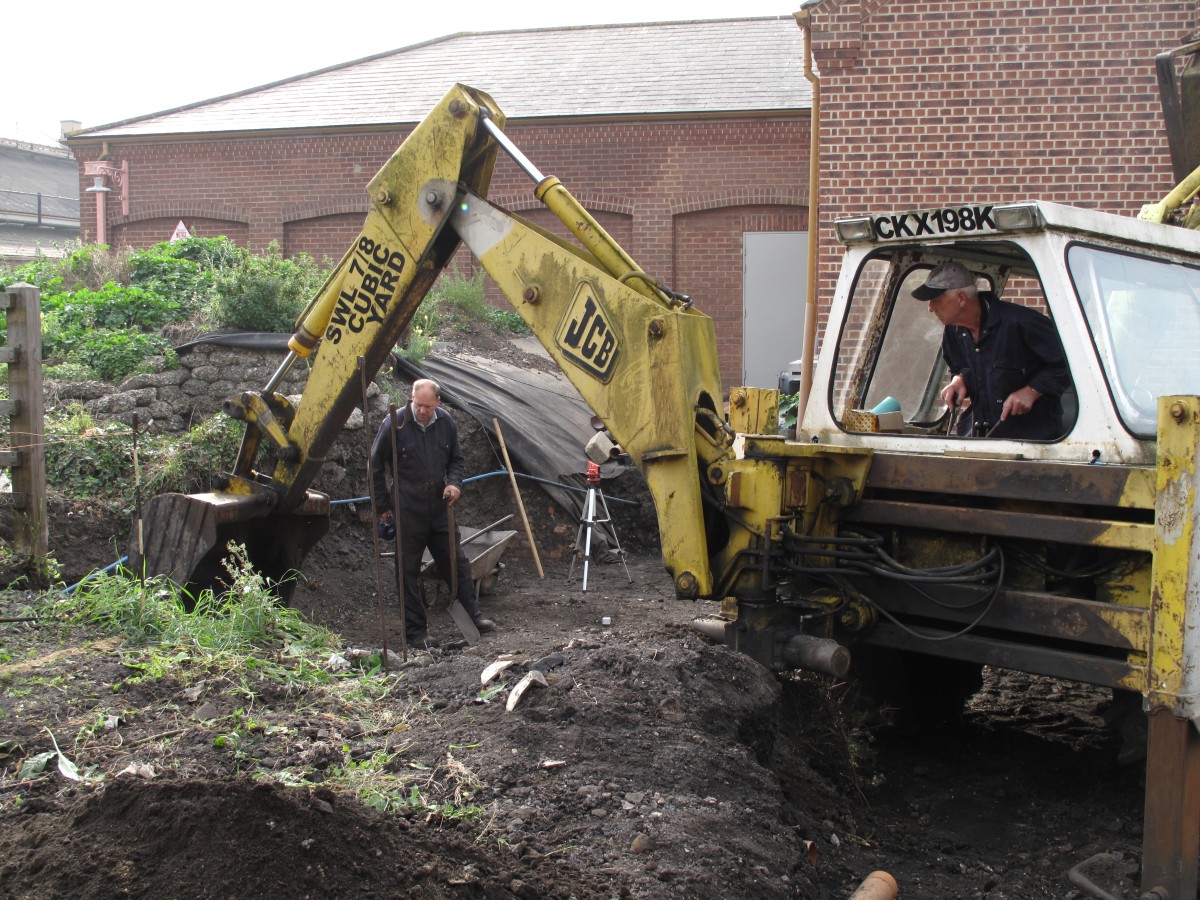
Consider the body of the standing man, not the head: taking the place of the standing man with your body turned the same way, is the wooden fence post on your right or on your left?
on your right

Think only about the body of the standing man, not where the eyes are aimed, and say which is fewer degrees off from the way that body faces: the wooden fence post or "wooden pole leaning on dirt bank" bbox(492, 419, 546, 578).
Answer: the wooden fence post

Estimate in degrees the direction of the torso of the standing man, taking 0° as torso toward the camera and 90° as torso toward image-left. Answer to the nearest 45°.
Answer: approximately 0°

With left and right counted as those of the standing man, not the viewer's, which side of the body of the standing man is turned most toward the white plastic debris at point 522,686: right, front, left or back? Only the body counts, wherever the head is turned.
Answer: front

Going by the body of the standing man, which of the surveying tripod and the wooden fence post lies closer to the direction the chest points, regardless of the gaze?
the wooden fence post

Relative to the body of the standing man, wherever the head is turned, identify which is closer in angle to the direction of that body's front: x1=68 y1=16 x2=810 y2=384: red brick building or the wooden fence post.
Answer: the wooden fence post

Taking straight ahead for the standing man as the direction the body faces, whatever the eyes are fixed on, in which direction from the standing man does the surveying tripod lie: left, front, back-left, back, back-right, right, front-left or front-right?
back-left

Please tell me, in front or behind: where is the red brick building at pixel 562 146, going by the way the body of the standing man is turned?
behind

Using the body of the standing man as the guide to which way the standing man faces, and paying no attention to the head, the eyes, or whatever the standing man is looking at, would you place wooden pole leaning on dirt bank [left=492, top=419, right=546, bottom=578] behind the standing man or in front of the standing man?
behind

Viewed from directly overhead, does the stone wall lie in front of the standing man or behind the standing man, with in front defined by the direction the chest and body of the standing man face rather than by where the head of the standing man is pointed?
behind
